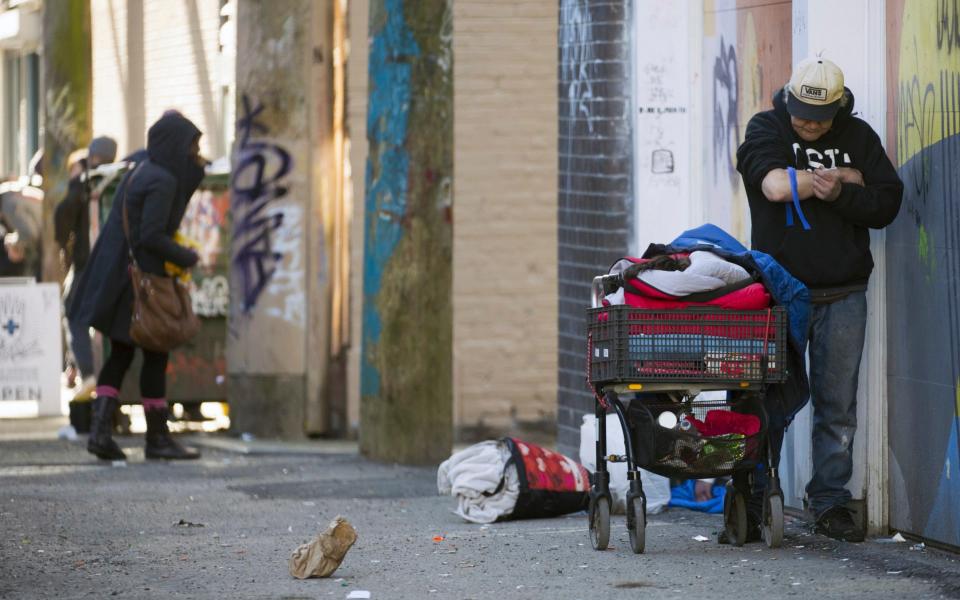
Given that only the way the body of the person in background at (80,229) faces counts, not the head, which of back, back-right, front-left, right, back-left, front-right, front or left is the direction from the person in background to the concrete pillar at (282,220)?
front-right

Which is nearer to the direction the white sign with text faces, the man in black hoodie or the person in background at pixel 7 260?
the man in black hoodie

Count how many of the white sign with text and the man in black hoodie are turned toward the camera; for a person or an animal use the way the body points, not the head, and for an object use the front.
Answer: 2

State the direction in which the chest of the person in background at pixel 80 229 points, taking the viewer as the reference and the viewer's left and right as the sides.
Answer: facing to the right of the viewer

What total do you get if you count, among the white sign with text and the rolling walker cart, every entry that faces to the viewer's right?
0

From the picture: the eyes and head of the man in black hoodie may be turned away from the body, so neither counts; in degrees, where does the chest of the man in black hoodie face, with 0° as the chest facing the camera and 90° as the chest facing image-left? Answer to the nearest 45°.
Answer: approximately 0°

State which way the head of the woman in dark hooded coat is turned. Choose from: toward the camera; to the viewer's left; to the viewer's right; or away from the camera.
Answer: to the viewer's right

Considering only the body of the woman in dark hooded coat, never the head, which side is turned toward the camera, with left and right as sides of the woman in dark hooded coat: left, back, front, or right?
right
